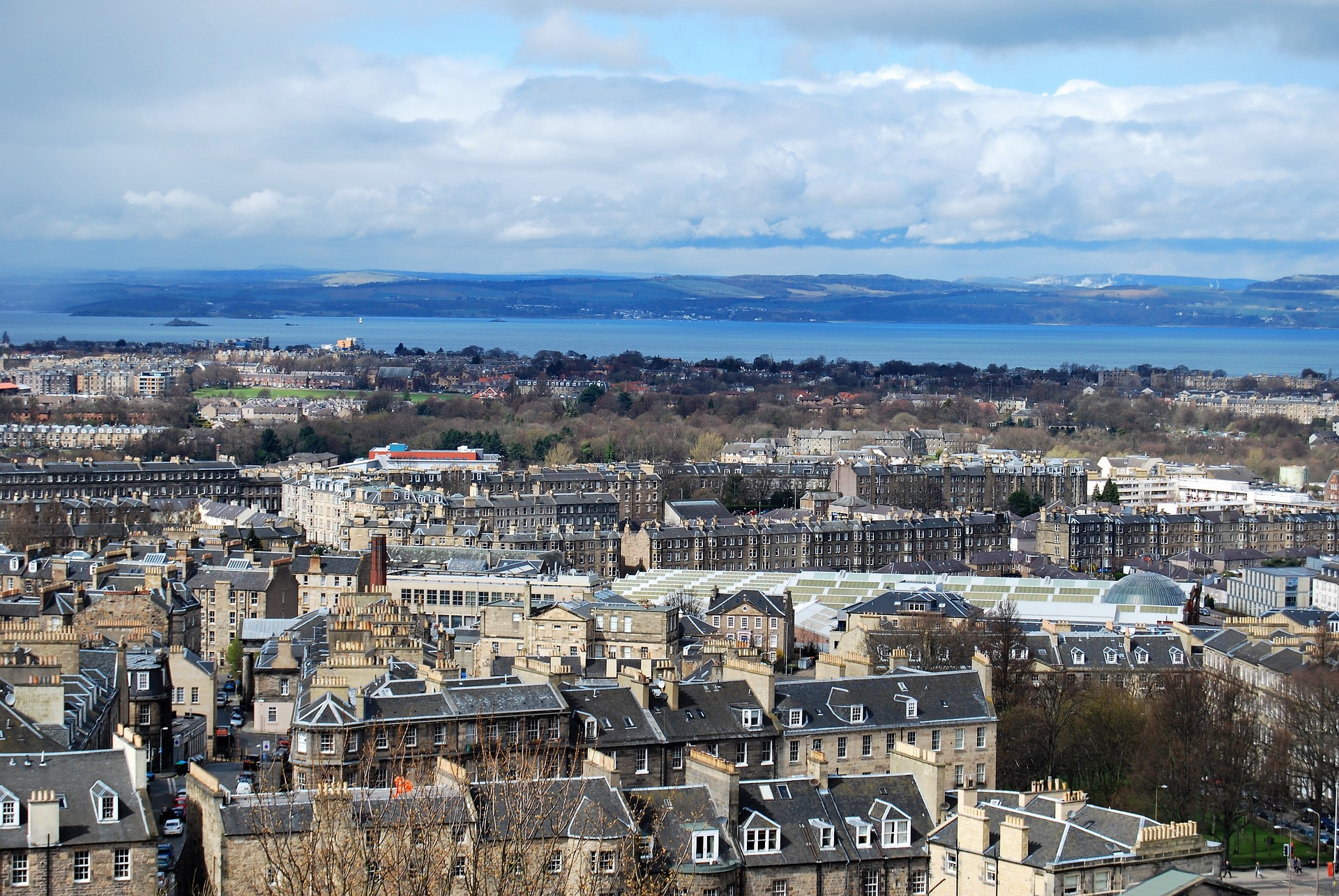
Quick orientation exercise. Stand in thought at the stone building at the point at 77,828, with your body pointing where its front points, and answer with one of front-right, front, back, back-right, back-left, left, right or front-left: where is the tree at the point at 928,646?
back-left

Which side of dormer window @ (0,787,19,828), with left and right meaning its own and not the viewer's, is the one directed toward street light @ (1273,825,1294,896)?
left

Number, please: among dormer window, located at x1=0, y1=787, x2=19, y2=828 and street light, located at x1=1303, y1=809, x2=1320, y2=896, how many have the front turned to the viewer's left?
1

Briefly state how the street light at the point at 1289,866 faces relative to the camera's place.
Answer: facing to the left of the viewer

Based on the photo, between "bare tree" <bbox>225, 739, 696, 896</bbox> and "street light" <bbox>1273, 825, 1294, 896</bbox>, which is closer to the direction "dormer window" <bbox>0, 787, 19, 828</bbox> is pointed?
the bare tree

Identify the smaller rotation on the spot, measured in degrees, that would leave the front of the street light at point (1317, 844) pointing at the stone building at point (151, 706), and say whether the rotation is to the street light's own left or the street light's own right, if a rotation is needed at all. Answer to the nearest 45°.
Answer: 0° — it already faces it

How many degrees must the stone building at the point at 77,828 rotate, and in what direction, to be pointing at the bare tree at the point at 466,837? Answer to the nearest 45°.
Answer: approximately 45° to its left
